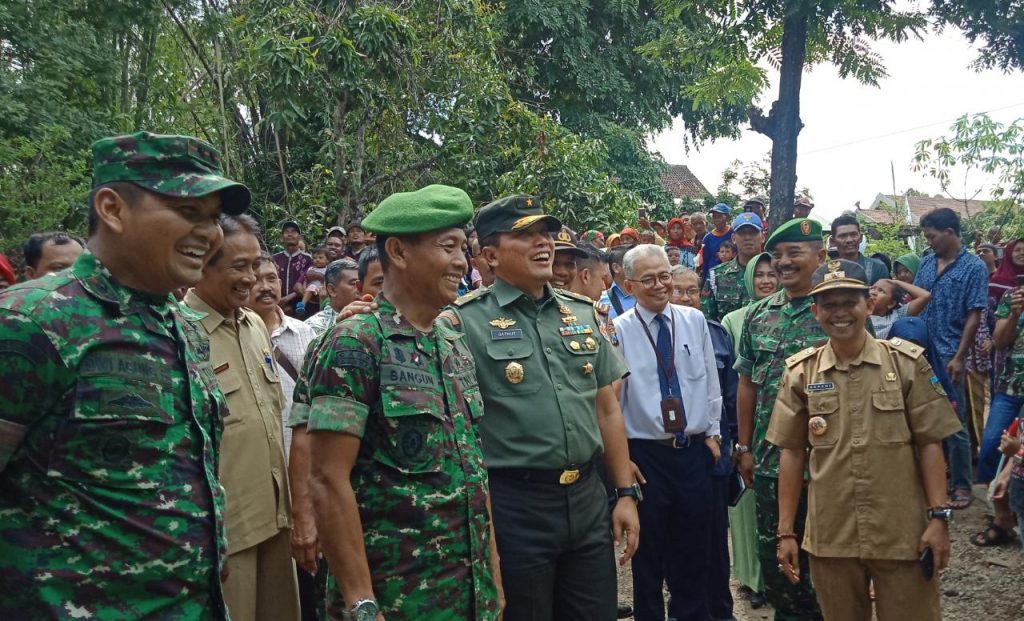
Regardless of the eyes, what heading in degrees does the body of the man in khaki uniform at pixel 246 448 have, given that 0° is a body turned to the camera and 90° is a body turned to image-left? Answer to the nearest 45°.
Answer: approximately 315°

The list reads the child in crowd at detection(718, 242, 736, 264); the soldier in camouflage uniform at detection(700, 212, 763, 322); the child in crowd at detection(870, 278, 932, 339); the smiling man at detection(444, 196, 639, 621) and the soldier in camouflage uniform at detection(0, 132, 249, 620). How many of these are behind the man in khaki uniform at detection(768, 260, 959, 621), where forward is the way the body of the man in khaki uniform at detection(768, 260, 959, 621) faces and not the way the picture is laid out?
3

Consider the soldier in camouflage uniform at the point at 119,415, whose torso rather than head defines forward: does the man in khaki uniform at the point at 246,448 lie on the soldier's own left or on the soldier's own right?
on the soldier's own left

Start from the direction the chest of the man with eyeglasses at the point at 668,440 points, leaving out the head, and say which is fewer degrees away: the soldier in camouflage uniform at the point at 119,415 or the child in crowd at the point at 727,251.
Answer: the soldier in camouflage uniform

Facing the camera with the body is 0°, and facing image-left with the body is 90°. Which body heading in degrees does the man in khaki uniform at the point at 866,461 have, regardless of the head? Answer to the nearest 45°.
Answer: approximately 0°

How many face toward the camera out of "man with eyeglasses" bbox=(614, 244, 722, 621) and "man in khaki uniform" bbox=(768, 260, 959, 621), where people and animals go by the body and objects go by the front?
2

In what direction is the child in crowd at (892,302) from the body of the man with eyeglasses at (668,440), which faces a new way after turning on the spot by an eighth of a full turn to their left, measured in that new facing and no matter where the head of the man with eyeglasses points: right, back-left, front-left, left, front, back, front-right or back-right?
left
